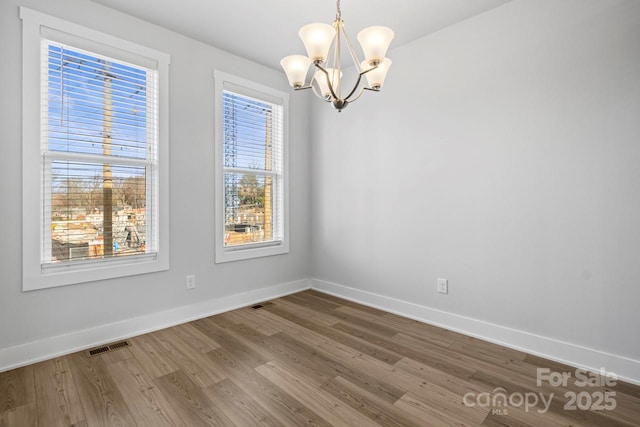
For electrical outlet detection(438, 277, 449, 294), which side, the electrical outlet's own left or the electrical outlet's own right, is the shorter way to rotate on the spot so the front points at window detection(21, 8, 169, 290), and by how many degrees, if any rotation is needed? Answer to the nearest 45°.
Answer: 0° — it already faces it

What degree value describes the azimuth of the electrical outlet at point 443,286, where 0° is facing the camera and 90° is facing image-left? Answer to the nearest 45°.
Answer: approximately 45°

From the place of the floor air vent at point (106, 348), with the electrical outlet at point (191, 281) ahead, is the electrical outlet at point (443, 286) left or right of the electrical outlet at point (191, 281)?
right

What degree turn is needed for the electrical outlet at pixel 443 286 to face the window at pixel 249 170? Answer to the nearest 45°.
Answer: approximately 45° to its right

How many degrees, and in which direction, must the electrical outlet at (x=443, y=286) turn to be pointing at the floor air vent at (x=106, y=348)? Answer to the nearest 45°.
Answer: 0° — it already faces it
